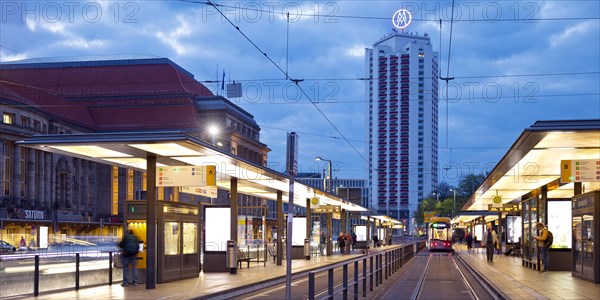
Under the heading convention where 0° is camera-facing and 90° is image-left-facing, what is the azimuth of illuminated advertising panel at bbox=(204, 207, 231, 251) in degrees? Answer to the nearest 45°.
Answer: approximately 0°

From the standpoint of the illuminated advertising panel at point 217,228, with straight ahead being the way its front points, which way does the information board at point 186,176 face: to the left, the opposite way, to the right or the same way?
the same way

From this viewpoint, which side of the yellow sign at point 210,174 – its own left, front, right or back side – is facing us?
front

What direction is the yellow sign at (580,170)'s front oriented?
toward the camera

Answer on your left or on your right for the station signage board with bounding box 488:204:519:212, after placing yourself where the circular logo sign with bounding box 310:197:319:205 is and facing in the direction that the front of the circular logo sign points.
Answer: on your left

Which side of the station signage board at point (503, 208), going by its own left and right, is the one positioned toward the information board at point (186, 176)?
front

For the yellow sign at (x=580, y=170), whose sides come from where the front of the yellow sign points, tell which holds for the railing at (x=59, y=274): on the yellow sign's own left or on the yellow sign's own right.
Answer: on the yellow sign's own right

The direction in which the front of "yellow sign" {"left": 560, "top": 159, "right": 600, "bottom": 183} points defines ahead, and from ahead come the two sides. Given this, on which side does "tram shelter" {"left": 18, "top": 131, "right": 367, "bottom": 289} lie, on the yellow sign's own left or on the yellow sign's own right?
on the yellow sign's own right

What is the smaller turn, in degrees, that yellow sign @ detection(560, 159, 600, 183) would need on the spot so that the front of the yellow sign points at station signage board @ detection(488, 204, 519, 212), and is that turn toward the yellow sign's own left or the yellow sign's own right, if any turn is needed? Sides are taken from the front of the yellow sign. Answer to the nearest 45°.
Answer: approximately 180°

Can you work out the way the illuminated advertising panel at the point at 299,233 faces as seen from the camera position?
facing the viewer

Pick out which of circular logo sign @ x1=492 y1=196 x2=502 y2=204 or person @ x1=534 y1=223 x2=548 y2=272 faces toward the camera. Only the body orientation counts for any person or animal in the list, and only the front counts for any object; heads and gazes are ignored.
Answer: the circular logo sign

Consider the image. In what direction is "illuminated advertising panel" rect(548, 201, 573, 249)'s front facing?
toward the camera

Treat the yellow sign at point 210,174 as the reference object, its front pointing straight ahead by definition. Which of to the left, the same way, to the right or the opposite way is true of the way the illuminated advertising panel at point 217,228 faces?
the same way
